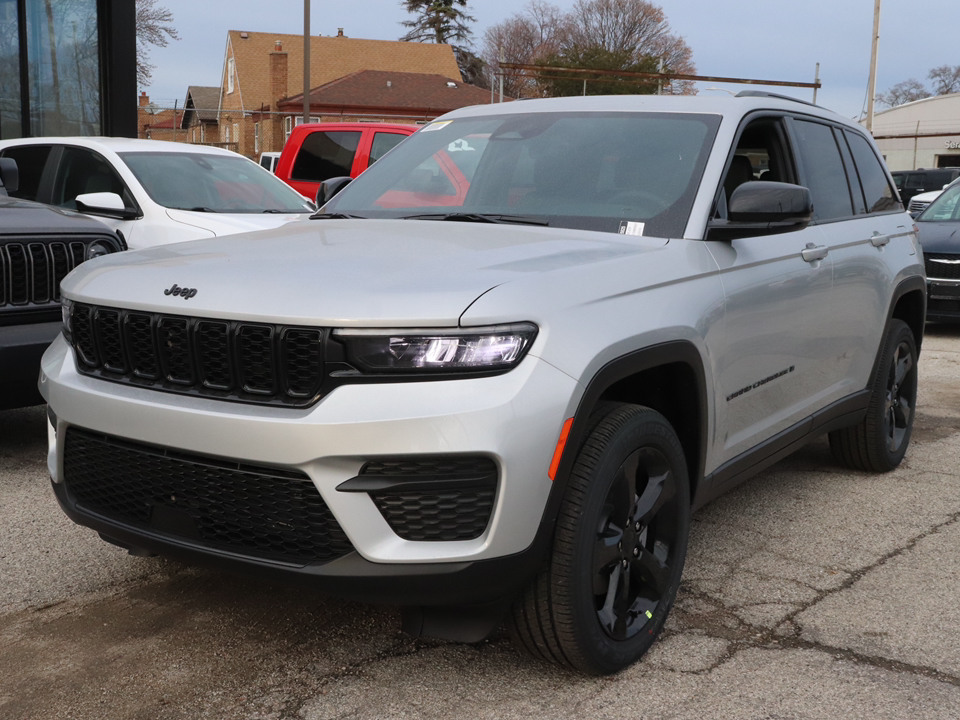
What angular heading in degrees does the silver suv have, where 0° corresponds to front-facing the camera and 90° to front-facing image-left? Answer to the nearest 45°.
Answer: approximately 45°

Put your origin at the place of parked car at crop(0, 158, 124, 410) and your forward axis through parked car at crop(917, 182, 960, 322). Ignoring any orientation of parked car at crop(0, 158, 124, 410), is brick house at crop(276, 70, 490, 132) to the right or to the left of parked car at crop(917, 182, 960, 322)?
left

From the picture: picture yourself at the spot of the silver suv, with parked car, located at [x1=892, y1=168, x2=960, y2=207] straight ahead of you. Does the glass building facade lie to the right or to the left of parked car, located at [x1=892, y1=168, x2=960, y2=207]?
left

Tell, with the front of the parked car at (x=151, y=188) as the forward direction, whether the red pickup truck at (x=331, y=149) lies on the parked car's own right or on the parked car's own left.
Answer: on the parked car's own left

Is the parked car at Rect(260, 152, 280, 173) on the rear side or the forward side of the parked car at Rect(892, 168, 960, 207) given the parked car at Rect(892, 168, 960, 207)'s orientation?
on the forward side

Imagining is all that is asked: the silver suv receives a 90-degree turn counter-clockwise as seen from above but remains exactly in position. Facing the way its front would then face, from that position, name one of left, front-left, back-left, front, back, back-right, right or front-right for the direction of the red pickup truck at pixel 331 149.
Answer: back-left

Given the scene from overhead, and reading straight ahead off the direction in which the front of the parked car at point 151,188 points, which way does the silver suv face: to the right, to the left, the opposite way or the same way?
to the right

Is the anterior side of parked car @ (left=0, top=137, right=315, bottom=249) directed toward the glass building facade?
no

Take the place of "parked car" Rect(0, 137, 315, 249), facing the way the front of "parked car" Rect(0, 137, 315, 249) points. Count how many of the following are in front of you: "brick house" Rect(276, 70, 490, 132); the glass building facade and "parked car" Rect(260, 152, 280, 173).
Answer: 0

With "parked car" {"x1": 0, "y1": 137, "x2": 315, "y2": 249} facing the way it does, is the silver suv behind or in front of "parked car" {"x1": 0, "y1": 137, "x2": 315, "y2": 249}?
in front

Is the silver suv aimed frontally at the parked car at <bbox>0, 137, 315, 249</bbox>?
no

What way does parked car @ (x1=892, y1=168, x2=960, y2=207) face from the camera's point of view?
to the viewer's left

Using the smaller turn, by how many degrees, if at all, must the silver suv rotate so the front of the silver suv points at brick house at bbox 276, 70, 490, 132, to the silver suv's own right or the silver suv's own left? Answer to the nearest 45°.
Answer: approximately 135° to the silver suv's own right

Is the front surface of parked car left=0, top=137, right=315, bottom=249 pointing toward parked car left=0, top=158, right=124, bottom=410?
no

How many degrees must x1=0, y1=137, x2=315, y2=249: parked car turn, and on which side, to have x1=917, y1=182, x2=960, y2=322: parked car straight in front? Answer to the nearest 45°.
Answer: approximately 45° to its left
